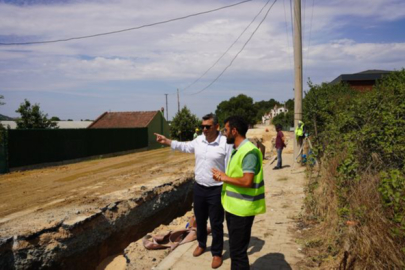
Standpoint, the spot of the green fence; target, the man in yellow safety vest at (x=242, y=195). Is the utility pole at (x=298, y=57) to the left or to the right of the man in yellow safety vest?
left

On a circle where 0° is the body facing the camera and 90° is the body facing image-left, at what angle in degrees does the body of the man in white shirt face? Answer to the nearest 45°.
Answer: approximately 45°

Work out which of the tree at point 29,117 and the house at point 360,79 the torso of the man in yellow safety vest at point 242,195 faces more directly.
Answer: the tree

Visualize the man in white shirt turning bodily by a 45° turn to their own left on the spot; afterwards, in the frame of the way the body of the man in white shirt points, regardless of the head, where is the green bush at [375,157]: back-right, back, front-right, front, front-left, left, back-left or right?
left

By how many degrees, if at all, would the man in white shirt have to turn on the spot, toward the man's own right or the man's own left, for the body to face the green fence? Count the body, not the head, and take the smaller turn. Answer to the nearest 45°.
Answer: approximately 90° to the man's own right

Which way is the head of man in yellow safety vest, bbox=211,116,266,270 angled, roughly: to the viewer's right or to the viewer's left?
to the viewer's left

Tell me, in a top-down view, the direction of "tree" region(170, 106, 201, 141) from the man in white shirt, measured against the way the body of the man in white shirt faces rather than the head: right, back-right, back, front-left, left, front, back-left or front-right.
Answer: back-right

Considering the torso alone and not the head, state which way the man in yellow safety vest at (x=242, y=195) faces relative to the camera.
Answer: to the viewer's left

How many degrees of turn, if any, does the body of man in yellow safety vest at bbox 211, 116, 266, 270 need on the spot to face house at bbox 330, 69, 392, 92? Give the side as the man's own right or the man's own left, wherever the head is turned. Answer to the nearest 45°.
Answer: approximately 90° to the man's own right

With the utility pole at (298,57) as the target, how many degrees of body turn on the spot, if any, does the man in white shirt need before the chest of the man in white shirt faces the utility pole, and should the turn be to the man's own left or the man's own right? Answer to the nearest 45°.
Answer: approximately 180°
